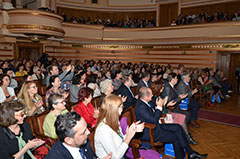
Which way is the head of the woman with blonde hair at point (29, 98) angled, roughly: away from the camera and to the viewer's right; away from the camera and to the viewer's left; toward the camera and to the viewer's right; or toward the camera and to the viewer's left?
toward the camera and to the viewer's right

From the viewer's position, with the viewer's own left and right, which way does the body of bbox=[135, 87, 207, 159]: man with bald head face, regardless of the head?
facing to the right of the viewer

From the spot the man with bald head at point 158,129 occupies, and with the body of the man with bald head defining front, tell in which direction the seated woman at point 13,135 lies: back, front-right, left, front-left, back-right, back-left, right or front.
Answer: back-right

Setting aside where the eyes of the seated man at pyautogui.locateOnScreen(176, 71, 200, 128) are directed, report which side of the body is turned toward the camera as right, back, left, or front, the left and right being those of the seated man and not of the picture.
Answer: right

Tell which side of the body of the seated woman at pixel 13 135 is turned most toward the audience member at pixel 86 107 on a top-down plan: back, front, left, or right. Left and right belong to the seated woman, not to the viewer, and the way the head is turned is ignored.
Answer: left

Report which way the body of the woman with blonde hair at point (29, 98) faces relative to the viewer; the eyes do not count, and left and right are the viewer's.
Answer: facing the viewer and to the right of the viewer

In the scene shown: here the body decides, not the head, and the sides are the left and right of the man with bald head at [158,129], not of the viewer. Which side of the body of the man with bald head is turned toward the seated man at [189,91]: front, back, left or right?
left

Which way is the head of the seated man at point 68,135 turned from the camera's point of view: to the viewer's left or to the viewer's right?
to the viewer's right

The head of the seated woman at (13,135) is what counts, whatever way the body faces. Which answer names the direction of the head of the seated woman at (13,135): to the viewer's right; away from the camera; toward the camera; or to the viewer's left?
to the viewer's right

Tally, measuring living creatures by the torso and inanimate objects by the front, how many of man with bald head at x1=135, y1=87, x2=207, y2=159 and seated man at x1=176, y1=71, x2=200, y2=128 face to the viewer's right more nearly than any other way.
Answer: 2
